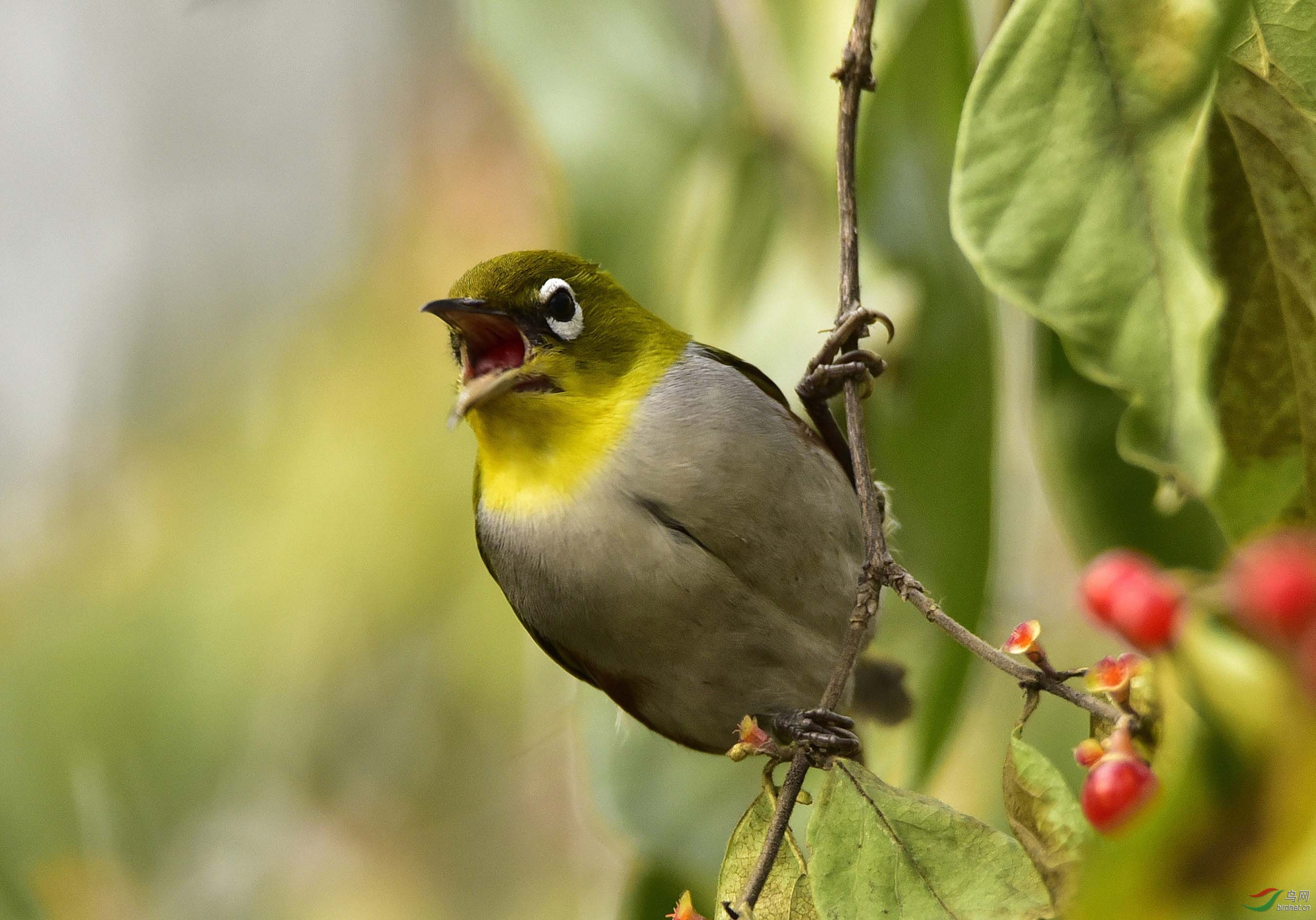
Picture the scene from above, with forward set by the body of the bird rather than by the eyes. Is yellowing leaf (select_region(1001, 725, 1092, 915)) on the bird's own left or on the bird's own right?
on the bird's own left

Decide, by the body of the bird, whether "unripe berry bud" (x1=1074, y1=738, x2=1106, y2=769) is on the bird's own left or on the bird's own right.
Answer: on the bird's own left

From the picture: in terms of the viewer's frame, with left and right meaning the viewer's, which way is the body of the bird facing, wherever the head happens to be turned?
facing the viewer and to the left of the viewer

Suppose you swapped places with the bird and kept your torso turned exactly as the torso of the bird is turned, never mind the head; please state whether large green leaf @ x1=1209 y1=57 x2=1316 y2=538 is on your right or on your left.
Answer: on your left

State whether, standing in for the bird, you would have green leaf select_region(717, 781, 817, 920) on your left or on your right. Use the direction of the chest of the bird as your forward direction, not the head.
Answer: on your left

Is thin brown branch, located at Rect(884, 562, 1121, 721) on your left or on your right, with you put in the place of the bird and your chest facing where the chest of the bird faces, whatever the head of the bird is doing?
on your left

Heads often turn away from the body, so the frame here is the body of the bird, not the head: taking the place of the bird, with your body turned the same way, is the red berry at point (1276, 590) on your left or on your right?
on your left

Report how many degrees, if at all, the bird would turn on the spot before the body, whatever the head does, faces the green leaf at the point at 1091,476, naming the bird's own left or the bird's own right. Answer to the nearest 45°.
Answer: approximately 90° to the bird's own left
